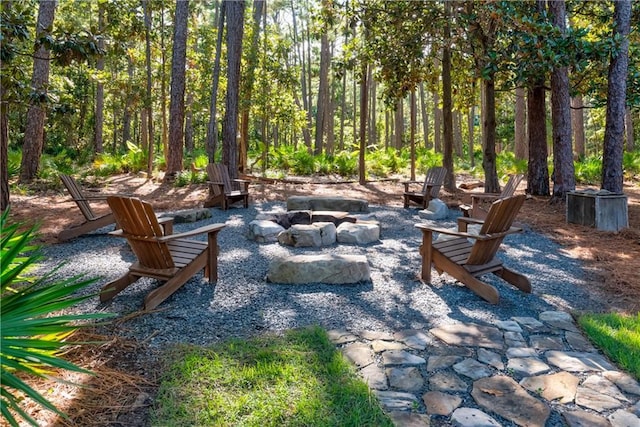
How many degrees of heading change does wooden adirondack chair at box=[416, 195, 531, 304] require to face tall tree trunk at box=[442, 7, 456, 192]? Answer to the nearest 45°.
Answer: approximately 45° to its right

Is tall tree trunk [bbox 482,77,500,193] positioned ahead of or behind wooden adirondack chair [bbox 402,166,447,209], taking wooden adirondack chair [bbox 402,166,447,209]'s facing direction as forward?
behind

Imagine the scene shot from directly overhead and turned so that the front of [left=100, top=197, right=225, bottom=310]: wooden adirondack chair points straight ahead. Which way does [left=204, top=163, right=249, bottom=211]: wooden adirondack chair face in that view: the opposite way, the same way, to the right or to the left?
to the right

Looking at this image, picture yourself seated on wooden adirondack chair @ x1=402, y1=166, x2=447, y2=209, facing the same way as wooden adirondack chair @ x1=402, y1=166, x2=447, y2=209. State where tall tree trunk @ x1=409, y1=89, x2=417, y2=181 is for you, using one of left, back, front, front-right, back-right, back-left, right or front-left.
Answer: back-right

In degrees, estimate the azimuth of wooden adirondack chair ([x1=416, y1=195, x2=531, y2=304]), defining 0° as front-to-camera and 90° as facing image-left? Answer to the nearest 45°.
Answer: approximately 135°

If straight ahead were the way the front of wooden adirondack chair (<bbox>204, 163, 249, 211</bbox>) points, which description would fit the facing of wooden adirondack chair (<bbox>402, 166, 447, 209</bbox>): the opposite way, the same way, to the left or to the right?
to the right

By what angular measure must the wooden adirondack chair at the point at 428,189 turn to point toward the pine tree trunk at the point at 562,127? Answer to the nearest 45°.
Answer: approximately 135° to its left

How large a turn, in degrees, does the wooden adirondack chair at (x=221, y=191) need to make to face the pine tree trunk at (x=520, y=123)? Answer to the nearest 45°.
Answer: approximately 90° to its left

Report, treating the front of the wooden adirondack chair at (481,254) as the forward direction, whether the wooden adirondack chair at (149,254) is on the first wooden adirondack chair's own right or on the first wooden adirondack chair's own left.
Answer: on the first wooden adirondack chair's own left

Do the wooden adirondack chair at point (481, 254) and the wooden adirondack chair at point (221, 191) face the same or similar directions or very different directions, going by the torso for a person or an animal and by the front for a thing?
very different directions

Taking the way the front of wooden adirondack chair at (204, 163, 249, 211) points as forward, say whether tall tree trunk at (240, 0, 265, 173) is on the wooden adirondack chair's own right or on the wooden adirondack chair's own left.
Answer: on the wooden adirondack chair's own left

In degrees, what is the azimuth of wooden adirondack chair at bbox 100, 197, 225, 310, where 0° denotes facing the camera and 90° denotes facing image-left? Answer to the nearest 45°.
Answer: approximately 225°
